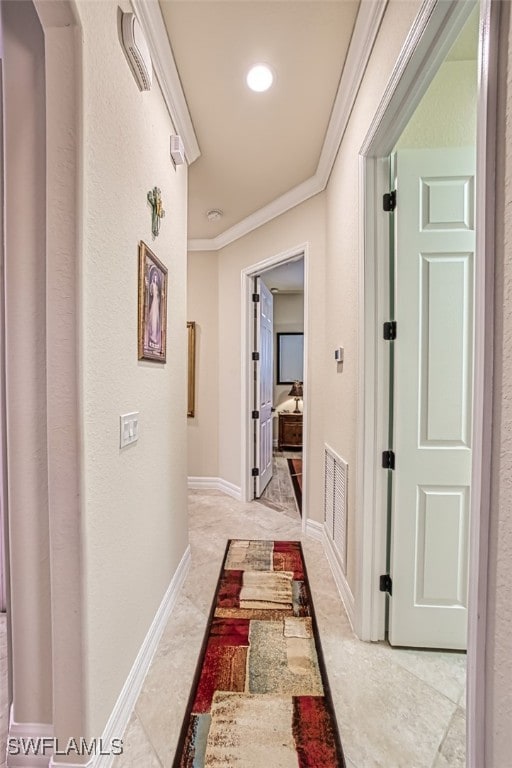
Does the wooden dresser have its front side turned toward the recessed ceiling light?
yes

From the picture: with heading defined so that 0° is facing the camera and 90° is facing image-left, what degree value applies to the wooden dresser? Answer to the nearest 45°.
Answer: approximately 0°

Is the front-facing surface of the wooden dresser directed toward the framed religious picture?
yes

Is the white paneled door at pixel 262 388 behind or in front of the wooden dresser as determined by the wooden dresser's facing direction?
in front
